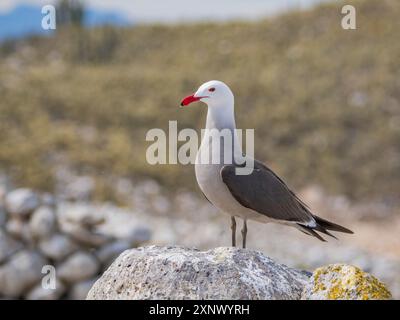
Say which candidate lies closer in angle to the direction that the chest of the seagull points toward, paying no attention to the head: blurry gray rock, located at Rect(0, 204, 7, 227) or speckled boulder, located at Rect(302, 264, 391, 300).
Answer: the blurry gray rock

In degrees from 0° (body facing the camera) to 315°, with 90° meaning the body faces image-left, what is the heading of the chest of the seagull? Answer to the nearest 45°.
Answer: approximately 90°

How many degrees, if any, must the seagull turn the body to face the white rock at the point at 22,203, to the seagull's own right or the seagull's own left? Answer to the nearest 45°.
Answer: approximately 45° to the seagull's own right

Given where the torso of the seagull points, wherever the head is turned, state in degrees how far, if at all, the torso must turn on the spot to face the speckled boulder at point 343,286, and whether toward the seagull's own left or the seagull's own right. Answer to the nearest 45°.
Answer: approximately 135° to the seagull's own left

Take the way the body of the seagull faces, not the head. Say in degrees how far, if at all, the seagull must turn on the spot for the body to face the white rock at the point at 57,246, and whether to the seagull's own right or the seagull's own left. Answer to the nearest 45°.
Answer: approximately 45° to the seagull's own right

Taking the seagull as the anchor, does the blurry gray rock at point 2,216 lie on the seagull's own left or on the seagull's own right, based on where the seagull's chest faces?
on the seagull's own right

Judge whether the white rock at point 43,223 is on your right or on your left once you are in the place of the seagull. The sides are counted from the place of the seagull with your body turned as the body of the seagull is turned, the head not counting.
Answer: on your right
